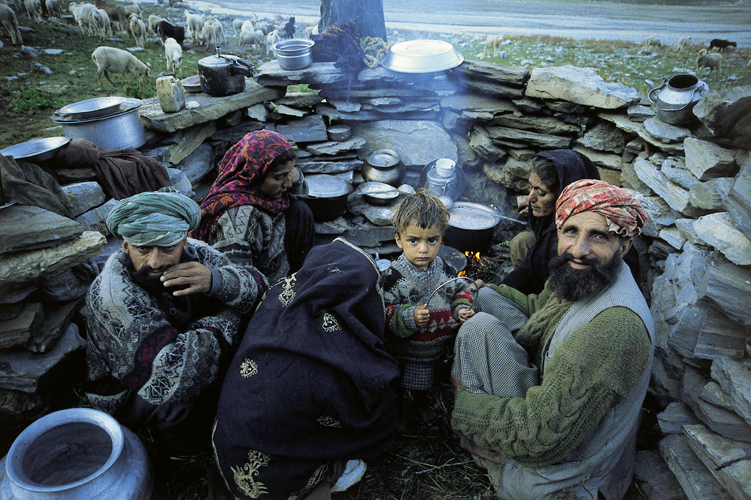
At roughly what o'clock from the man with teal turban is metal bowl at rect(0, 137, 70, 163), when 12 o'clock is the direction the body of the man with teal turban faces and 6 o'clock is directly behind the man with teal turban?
The metal bowl is roughly at 7 o'clock from the man with teal turban.

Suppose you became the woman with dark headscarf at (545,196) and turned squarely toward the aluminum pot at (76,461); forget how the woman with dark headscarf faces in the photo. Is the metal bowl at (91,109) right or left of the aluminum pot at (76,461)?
right

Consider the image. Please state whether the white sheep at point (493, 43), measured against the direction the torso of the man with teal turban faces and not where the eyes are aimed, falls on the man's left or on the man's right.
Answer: on the man's left

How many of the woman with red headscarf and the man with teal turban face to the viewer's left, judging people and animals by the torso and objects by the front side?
0

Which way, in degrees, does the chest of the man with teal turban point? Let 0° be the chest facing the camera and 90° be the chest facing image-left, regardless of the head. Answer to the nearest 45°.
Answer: approximately 315°

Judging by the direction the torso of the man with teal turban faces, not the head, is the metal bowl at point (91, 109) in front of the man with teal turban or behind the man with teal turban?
behind
